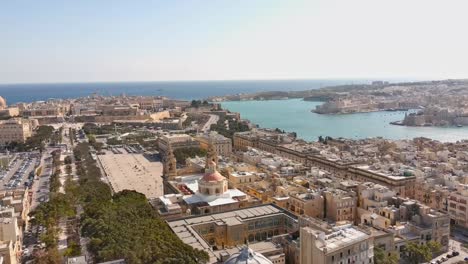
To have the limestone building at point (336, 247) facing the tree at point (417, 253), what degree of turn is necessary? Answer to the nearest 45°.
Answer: approximately 90° to its left

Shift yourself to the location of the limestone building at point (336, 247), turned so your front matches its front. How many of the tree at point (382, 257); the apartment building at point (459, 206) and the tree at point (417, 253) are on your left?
3

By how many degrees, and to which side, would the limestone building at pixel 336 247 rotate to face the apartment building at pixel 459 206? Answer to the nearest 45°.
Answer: approximately 90° to its left

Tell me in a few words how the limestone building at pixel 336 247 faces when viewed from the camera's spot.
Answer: facing the viewer and to the right of the viewer

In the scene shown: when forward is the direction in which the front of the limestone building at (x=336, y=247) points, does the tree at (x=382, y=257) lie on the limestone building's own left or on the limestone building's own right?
on the limestone building's own left

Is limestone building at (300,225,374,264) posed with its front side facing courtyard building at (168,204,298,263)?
no

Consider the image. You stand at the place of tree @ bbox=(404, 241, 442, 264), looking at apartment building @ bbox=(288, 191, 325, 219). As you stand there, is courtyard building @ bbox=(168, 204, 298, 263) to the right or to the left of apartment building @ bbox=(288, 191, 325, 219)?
left

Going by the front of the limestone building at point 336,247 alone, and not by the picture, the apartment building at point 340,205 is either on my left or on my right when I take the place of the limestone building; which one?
on my left

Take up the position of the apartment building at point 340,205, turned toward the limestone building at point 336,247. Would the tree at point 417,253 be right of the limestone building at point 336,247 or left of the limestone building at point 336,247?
left

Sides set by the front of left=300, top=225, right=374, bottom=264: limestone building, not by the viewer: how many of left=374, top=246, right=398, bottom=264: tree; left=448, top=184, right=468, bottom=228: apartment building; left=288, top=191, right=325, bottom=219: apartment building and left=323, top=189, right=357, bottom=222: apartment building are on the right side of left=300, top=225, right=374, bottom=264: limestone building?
0

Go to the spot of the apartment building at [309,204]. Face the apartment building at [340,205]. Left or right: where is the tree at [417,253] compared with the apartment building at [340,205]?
right
